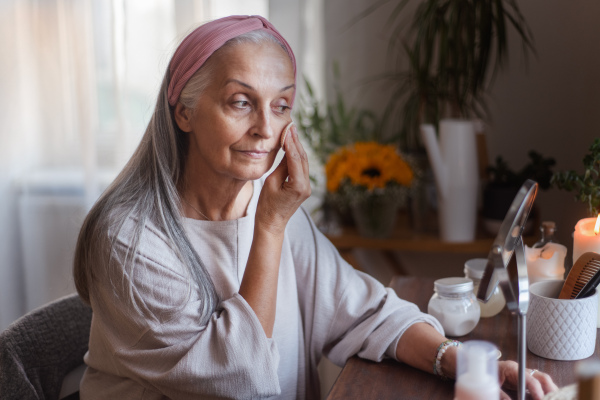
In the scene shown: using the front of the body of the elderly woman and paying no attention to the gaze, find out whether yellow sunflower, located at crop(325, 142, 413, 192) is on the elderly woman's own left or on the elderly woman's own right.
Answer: on the elderly woman's own left

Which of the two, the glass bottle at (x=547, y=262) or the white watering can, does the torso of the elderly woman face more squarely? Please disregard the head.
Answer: the glass bottle

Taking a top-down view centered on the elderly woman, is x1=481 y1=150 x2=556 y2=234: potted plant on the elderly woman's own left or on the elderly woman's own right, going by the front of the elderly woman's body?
on the elderly woman's own left

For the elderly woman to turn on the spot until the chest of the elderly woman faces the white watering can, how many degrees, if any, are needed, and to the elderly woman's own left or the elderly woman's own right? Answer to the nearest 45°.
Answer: approximately 90° to the elderly woman's own left

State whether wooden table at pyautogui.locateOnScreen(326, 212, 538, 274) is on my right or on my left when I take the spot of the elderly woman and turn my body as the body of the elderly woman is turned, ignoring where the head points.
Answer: on my left

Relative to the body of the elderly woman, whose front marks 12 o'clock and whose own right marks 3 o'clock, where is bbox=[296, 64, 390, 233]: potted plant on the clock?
The potted plant is roughly at 8 o'clock from the elderly woman.

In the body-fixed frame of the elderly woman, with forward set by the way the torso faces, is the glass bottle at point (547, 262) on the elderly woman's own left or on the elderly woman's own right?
on the elderly woman's own left

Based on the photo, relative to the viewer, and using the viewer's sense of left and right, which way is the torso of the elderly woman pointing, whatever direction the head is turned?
facing the viewer and to the right of the viewer

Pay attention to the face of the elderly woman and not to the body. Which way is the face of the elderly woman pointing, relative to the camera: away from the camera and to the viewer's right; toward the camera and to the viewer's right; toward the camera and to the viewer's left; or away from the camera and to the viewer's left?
toward the camera and to the viewer's right
